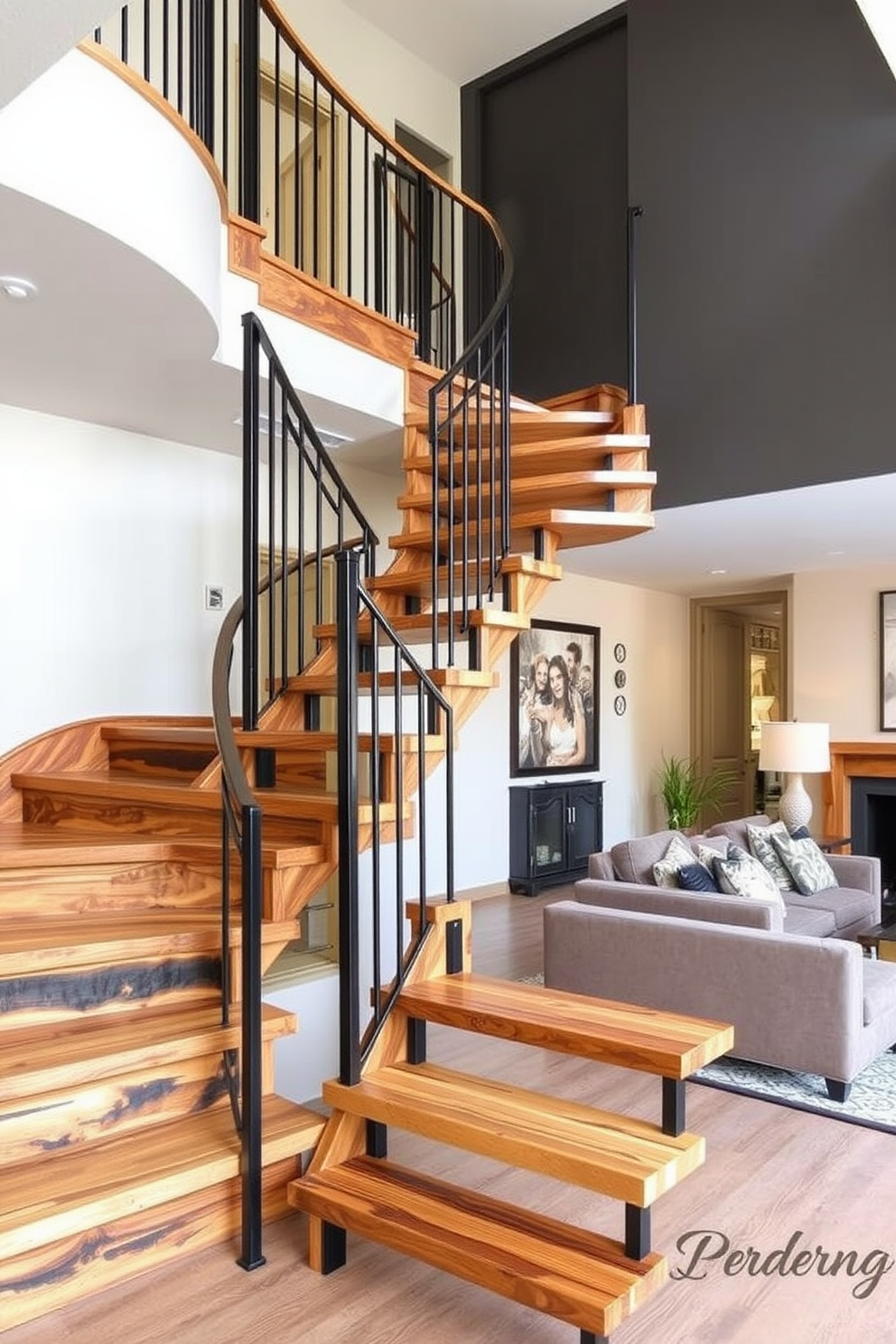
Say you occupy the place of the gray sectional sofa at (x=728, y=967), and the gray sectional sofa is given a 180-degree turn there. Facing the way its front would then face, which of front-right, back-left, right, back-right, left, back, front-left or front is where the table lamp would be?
back-right

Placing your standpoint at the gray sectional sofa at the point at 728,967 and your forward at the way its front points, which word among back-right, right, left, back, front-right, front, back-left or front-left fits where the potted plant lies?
front-left

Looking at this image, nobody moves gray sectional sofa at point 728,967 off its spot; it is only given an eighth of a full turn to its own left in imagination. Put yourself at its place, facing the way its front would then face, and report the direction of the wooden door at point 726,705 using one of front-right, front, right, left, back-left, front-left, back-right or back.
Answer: front

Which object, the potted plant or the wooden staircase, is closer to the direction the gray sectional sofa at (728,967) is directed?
the potted plant

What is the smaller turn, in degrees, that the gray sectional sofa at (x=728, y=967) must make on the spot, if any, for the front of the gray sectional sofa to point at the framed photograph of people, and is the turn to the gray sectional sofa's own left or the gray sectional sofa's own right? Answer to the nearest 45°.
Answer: approximately 45° to the gray sectional sofa's own left

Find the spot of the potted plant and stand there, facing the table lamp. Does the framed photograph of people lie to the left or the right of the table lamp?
right

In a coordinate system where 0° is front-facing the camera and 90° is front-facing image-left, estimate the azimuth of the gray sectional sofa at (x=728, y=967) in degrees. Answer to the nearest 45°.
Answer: approximately 225°

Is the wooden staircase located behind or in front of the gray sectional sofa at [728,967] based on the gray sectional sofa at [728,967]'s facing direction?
behind
